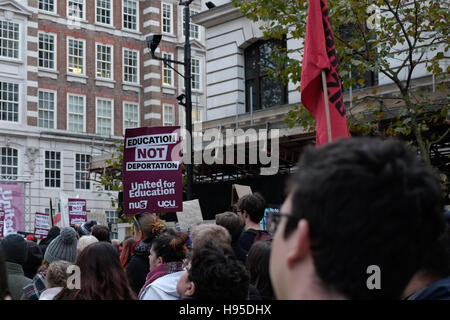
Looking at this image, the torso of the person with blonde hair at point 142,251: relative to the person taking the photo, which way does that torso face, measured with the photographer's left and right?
facing away from the viewer and to the left of the viewer

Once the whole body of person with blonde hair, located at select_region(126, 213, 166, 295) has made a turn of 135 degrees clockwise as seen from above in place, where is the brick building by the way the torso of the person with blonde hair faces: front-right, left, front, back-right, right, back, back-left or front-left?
left

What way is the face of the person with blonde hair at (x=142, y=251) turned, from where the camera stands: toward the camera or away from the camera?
away from the camera
